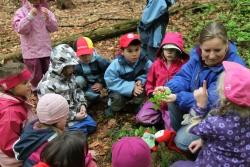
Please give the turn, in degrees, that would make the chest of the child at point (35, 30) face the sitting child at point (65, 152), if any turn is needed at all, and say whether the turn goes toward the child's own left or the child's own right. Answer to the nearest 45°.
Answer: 0° — they already face them

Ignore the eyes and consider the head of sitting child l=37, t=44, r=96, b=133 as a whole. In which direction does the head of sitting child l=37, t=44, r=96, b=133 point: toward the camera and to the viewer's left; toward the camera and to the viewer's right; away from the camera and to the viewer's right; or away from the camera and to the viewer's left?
toward the camera and to the viewer's right

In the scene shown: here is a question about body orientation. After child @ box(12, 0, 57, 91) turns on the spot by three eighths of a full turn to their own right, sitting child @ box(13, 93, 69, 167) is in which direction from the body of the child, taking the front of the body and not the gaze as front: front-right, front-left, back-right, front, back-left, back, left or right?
back-left

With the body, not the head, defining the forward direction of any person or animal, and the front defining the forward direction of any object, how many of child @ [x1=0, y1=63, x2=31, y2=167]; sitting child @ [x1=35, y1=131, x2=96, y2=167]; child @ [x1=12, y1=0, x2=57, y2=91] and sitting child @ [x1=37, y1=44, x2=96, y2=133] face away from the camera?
1

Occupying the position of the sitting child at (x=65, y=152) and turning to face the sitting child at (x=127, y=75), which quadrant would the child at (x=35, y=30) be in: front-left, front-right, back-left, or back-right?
front-left

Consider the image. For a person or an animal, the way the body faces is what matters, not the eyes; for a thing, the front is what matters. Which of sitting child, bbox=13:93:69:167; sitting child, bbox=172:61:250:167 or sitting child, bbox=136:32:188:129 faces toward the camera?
sitting child, bbox=136:32:188:129

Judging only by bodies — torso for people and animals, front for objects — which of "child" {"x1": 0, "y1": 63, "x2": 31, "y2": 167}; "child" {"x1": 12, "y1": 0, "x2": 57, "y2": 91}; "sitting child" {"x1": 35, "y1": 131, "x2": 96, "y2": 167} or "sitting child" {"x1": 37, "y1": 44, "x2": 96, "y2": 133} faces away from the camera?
"sitting child" {"x1": 35, "y1": 131, "x2": 96, "y2": 167}

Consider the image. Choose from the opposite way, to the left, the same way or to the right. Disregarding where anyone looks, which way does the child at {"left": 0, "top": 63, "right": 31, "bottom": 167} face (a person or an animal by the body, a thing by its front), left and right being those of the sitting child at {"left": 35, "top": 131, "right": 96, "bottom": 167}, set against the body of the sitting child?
to the right

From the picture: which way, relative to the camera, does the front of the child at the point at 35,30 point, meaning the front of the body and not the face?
toward the camera

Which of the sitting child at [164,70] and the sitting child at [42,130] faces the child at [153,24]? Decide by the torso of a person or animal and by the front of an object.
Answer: the sitting child at [42,130]

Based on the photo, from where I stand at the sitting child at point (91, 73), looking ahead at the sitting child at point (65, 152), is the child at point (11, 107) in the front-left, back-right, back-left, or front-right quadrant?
front-right

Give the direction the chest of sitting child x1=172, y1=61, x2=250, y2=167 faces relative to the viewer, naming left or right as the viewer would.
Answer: facing away from the viewer and to the left of the viewer

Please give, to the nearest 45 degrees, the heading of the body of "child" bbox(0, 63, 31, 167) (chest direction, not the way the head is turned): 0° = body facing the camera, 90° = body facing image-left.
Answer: approximately 270°

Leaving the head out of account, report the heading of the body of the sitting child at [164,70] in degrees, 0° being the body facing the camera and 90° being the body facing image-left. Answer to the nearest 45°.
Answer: approximately 0°
